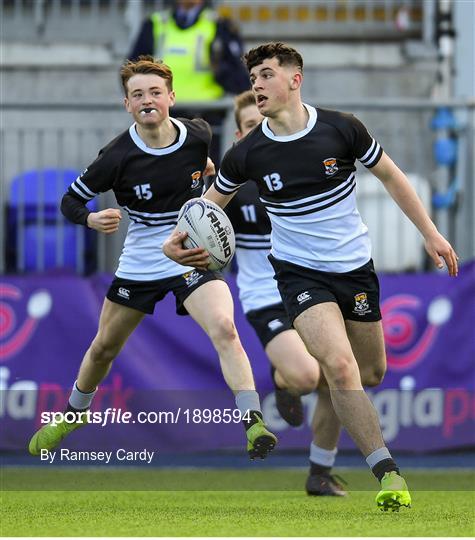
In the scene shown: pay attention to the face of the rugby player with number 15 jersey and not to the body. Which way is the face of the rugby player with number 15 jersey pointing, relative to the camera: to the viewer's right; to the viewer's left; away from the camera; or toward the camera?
toward the camera

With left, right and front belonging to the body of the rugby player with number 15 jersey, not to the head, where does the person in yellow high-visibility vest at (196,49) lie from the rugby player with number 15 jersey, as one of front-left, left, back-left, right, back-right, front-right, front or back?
back

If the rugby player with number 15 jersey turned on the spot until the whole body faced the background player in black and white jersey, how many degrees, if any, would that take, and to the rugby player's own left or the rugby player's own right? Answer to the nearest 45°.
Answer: approximately 135° to the rugby player's own left

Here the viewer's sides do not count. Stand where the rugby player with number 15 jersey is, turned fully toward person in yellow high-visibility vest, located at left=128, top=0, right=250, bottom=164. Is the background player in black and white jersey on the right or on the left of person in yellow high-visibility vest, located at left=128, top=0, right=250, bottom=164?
right

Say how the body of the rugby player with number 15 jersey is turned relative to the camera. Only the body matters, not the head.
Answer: toward the camera
